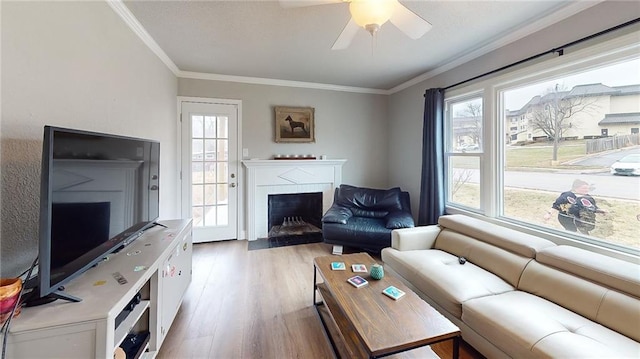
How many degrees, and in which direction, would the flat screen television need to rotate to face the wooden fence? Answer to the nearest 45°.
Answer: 0° — it already faces it

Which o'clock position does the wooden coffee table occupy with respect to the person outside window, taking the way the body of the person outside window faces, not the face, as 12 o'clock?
The wooden coffee table is roughly at 1 o'clock from the person outside window.

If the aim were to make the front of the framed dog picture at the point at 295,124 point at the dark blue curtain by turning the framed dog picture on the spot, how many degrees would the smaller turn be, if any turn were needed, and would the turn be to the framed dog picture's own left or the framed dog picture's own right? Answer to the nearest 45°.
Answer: approximately 45° to the framed dog picture's own left

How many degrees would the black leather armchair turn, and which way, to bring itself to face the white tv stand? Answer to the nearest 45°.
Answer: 0° — it already faces it

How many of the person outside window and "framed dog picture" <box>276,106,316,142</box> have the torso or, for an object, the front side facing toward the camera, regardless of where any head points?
2

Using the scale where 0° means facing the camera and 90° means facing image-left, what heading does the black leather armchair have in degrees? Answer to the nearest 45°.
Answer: approximately 45°

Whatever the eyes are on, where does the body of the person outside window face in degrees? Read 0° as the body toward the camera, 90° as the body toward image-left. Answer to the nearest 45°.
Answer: approximately 0°

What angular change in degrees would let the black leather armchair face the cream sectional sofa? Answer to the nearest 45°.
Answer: approximately 90° to its left
